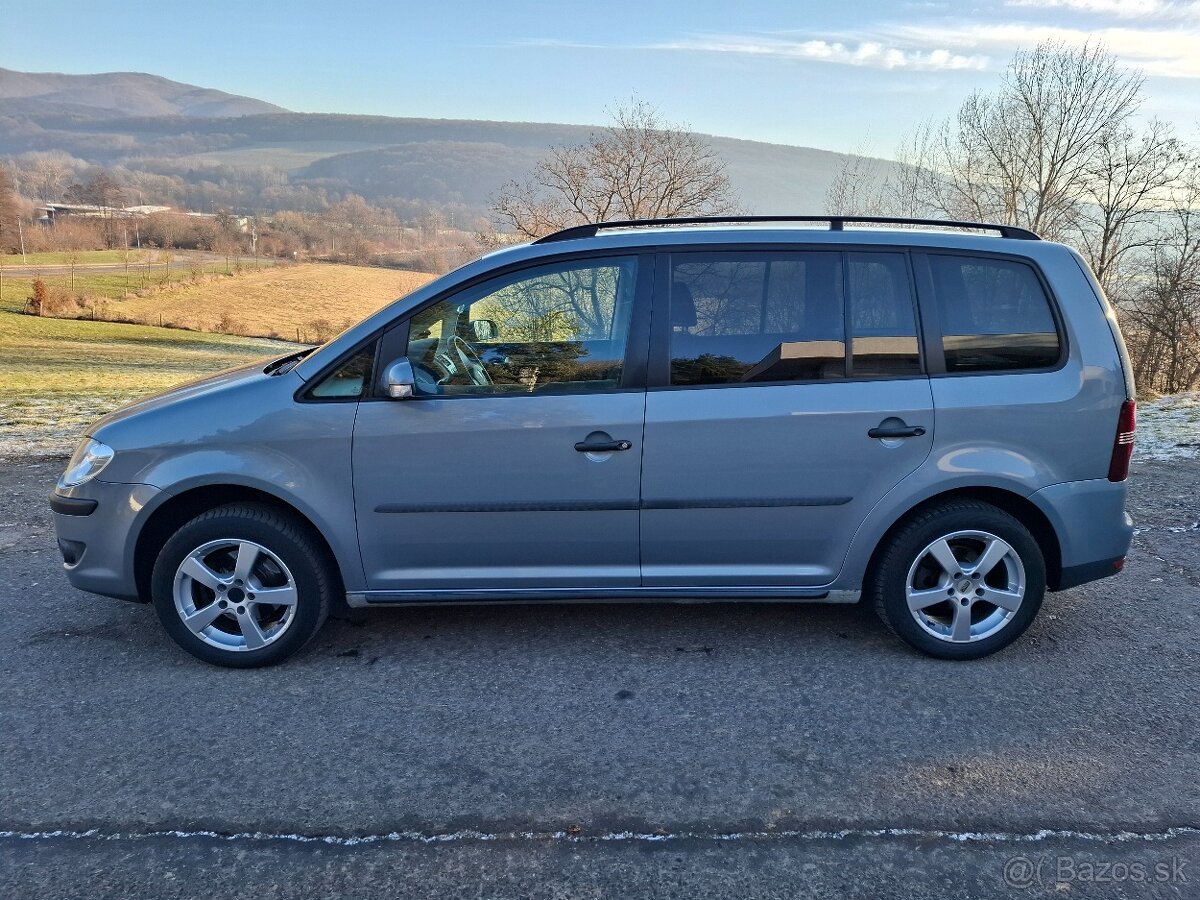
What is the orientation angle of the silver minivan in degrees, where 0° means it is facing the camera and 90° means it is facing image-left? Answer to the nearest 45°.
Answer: approximately 90°

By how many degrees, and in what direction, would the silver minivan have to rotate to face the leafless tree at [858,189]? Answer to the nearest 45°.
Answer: approximately 90° to its right

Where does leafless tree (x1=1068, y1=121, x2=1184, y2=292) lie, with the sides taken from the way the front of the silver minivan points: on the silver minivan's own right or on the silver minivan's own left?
on the silver minivan's own right

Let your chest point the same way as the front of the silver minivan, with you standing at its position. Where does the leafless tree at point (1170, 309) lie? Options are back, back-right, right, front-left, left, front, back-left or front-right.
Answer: back-right
